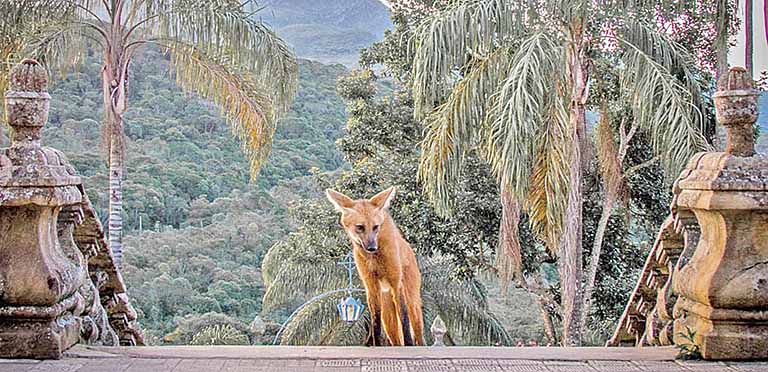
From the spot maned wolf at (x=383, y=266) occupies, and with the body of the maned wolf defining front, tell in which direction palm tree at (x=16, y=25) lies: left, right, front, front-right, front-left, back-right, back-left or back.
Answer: back-right

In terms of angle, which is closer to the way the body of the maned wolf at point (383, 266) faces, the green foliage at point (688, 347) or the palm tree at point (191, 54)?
the green foliage

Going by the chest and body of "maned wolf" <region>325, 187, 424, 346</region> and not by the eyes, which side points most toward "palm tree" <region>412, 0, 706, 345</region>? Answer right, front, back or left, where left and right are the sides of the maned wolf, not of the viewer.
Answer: back

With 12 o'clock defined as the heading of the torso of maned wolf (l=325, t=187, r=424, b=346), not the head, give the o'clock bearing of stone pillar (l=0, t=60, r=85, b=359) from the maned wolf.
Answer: The stone pillar is roughly at 2 o'clock from the maned wolf.

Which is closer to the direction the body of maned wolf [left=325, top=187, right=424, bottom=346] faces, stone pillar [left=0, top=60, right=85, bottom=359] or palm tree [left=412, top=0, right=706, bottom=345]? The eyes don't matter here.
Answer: the stone pillar

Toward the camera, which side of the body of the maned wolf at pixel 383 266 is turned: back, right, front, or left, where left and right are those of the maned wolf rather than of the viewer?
front

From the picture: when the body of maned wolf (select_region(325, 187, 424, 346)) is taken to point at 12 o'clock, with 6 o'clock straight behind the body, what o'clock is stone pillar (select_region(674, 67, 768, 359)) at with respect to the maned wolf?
The stone pillar is roughly at 10 o'clock from the maned wolf.

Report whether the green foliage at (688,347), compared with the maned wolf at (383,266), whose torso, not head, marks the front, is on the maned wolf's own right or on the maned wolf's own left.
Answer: on the maned wolf's own left

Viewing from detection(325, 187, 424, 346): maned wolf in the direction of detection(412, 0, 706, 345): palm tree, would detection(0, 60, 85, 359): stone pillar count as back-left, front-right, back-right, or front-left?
back-left
